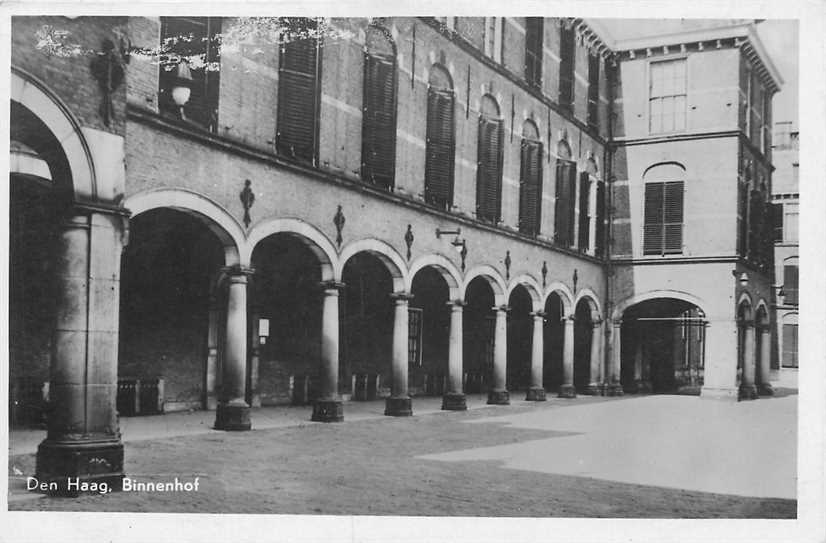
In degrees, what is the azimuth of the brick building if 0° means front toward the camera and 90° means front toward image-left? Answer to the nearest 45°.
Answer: approximately 315°
